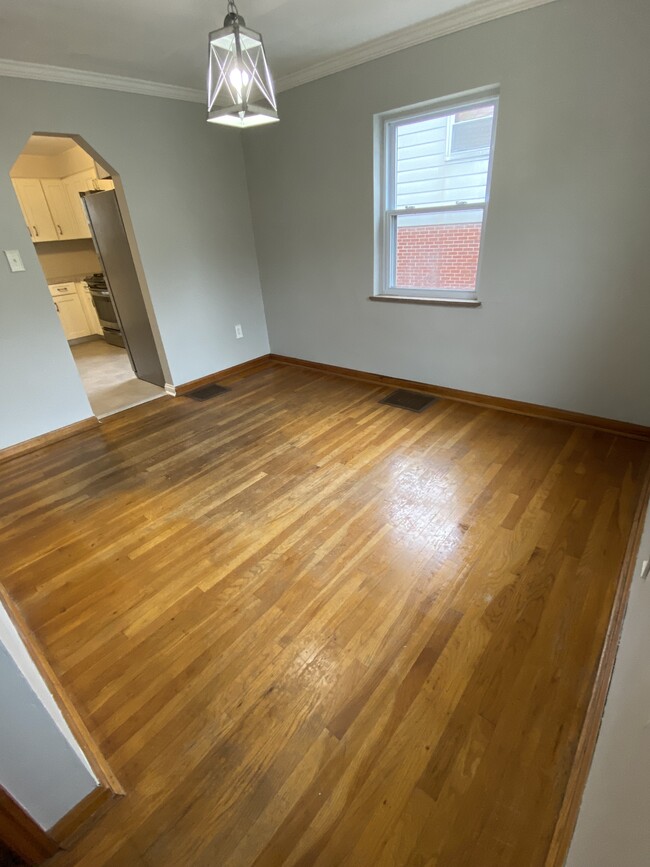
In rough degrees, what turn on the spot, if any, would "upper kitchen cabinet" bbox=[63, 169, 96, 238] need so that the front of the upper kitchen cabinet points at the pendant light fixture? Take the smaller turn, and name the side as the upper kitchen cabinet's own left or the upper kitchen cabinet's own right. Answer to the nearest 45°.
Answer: approximately 45° to the upper kitchen cabinet's own left

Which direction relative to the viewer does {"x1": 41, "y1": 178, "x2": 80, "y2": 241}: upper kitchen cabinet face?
toward the camera

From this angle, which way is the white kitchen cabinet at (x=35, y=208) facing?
toward the camera

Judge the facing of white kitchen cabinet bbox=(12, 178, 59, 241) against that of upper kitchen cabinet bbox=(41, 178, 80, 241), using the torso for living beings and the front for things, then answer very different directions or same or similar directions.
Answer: same or similar directions

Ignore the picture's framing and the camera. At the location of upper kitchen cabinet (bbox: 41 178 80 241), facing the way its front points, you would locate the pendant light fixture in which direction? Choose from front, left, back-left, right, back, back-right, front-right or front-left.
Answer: front

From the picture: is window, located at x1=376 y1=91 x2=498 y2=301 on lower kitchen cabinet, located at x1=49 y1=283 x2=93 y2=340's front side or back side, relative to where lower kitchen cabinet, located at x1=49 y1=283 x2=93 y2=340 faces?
on the front side

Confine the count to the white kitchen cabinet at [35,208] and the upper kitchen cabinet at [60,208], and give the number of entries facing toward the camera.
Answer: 2

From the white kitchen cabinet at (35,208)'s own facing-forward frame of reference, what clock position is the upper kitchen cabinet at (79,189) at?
The upper kitchen cabinet is roughly at 9 o'clock from the white kitchen cabinet.

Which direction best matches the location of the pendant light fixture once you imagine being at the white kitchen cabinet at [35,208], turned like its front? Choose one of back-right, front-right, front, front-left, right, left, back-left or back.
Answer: front

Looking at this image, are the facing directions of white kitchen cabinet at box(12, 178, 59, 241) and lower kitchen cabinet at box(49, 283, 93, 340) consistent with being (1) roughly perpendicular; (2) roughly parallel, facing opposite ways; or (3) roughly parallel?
roughly parallel

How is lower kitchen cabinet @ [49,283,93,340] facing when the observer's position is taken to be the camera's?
facing the viewer
